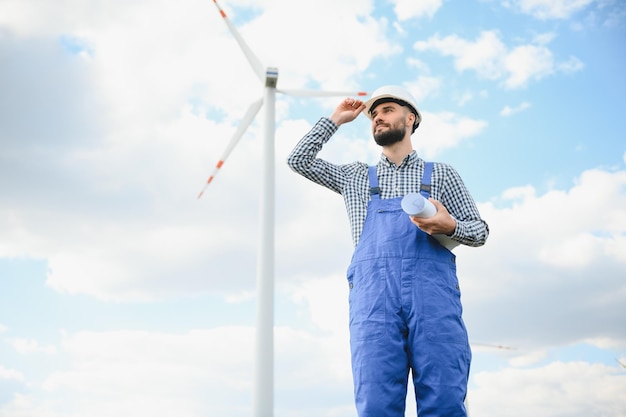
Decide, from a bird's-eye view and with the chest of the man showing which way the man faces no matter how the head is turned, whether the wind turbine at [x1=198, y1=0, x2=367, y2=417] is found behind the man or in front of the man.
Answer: behind

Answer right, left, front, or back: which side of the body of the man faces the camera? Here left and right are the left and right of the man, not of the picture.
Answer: front
